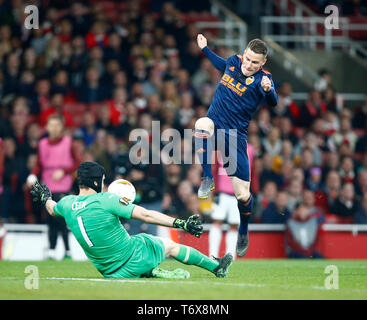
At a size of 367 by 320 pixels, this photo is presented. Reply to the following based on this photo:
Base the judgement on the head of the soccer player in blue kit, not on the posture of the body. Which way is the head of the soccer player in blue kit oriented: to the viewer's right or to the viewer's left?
to the viewer's left

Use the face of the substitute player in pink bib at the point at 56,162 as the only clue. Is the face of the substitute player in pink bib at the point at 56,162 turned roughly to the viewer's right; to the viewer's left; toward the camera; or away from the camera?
toward the camera

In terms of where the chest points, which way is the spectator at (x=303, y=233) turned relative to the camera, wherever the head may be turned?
toward the camera

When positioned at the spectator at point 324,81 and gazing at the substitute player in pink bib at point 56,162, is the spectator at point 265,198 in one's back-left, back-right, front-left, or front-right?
front-left

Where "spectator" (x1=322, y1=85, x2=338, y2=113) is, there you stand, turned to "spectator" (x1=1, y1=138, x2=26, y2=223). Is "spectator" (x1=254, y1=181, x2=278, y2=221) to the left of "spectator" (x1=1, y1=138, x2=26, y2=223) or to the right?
left

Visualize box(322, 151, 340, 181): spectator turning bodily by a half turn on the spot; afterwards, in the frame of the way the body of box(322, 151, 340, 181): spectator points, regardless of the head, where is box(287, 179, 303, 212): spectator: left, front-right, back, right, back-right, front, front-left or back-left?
back-left

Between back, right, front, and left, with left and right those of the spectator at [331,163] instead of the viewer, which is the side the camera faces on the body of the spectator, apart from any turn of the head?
front

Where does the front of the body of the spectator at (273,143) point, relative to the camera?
toward the camera

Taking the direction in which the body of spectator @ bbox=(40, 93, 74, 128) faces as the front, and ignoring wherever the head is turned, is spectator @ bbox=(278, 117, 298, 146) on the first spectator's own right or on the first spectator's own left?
on the first spectator's own left

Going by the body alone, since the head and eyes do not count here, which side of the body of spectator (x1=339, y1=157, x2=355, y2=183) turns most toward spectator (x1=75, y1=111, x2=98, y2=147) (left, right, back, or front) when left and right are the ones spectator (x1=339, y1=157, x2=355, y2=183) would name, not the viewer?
right

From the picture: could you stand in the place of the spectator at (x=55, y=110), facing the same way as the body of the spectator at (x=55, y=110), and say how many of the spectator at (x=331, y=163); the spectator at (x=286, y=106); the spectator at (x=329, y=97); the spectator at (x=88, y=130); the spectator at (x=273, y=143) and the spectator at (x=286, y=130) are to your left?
6

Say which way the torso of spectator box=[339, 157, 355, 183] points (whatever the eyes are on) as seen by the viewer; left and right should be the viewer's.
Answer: facing the viewer

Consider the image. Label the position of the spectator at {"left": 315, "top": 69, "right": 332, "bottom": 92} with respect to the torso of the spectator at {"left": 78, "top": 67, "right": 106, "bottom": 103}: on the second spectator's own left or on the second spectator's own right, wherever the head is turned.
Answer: on the second spectator's own left

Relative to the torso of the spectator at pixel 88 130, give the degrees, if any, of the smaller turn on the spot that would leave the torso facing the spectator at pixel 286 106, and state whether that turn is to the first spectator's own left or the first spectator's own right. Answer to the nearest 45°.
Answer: approximately 90° to the first spectator's own left

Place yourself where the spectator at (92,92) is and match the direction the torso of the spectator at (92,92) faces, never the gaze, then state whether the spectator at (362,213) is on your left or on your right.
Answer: on your left

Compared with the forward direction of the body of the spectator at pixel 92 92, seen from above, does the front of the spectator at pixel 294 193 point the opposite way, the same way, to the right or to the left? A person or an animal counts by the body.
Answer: the same way
